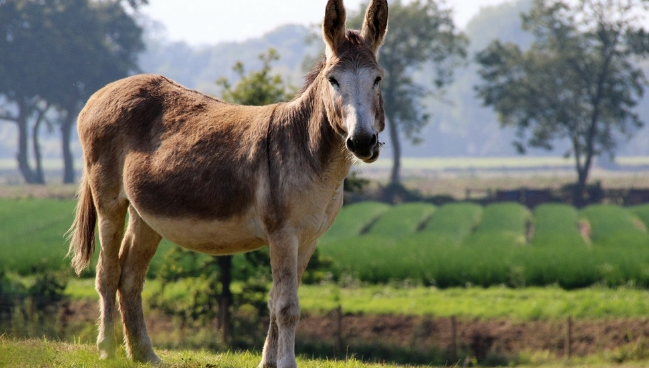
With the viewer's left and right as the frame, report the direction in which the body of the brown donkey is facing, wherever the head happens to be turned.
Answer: facing the viewer and to the right of the viewer
